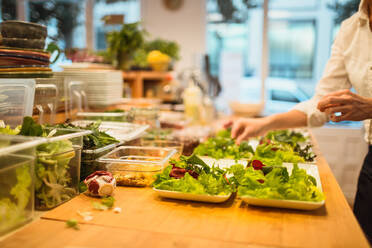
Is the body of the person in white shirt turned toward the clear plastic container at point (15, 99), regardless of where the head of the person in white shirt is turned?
yes

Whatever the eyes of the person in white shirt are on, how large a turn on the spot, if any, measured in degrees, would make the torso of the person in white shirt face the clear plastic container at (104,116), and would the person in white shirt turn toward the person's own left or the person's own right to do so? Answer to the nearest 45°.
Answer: approximately 45° to the person's own right

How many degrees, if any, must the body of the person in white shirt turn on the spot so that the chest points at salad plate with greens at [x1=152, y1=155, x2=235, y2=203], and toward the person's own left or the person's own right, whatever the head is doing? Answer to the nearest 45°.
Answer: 0° — they already face it

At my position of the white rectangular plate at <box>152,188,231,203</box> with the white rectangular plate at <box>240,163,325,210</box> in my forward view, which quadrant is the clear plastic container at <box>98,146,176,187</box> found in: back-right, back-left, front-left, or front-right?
back-left

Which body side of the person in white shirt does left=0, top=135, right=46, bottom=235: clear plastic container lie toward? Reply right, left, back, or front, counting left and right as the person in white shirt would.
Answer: front

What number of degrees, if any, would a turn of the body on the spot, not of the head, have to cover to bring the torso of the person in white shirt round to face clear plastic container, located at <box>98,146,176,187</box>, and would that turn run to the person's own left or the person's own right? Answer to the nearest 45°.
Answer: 0° — they already face it

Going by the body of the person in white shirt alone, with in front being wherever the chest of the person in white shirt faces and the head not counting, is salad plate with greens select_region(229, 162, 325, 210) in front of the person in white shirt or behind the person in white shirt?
in front

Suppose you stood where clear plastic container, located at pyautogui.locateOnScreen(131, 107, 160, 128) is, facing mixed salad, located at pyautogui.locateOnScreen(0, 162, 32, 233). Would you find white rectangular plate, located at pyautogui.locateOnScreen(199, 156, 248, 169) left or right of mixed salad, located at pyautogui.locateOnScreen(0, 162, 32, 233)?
left

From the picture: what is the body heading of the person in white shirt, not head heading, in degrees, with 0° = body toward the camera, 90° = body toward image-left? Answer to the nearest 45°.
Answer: approximately 45°

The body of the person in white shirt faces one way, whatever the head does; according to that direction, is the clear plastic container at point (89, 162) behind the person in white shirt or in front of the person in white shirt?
in front
